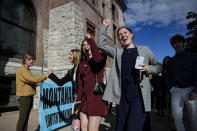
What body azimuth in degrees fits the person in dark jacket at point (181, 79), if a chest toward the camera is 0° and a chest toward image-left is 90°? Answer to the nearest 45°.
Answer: approximately 0°

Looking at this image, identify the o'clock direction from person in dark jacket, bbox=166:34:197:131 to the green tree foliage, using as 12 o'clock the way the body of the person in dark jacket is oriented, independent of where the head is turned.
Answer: The green tree foliage is roughly at 6 o'clock from the person in dark jacket.

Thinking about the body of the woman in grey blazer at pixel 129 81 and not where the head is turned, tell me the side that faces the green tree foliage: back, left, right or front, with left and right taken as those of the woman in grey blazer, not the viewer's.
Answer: back

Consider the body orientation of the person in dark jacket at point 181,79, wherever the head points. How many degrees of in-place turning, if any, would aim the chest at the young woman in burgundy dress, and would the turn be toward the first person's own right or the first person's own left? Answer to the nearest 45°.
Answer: approximately 45° to the first person's own right

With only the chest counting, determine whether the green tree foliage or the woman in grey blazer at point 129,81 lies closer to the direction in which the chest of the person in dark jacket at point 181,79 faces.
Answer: the woman in grey blazer

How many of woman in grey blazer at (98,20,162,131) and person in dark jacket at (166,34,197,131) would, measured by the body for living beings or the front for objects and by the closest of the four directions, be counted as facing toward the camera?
2

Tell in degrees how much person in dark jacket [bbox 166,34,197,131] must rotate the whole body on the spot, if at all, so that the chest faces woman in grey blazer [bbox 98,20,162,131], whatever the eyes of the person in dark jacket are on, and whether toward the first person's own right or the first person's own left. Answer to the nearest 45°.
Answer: approximately 45° to the first person's own right

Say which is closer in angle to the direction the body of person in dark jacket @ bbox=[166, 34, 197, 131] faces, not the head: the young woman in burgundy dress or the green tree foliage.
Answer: the young woman in burgundy dress
